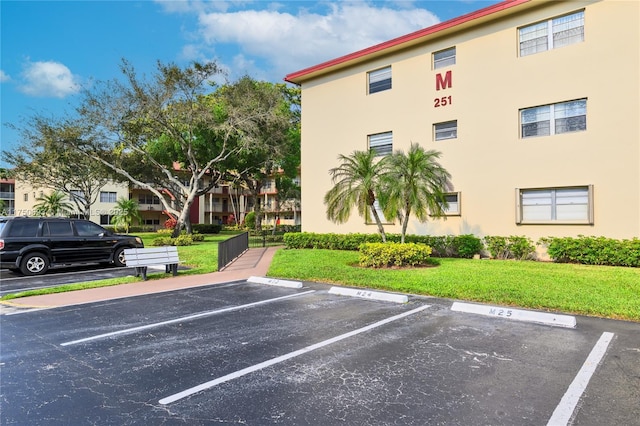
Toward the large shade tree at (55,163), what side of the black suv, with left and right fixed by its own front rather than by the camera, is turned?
left

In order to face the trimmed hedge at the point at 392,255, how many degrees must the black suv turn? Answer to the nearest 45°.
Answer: approximately 45° to its right

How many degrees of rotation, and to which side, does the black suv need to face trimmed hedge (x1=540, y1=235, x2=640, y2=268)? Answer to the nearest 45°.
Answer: approximately 45° to its right

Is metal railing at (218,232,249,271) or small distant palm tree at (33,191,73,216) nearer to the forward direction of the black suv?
the metal railing

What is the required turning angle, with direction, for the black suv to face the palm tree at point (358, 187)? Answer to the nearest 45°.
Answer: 0° — it already faces it

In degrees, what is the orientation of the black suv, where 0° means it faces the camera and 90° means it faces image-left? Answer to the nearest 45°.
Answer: approximately 270°

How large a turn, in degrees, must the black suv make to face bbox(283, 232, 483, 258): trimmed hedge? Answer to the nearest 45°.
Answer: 0° — it already faces it

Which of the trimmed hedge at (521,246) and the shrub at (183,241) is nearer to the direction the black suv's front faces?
the trimmed hedge

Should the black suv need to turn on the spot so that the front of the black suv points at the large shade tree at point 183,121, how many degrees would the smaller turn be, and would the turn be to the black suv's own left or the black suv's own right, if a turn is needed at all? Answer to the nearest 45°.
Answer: approximately 45° to the black suv's own left

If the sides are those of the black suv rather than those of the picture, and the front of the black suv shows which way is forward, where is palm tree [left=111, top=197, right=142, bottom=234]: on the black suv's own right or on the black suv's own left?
on the black suv's own left
